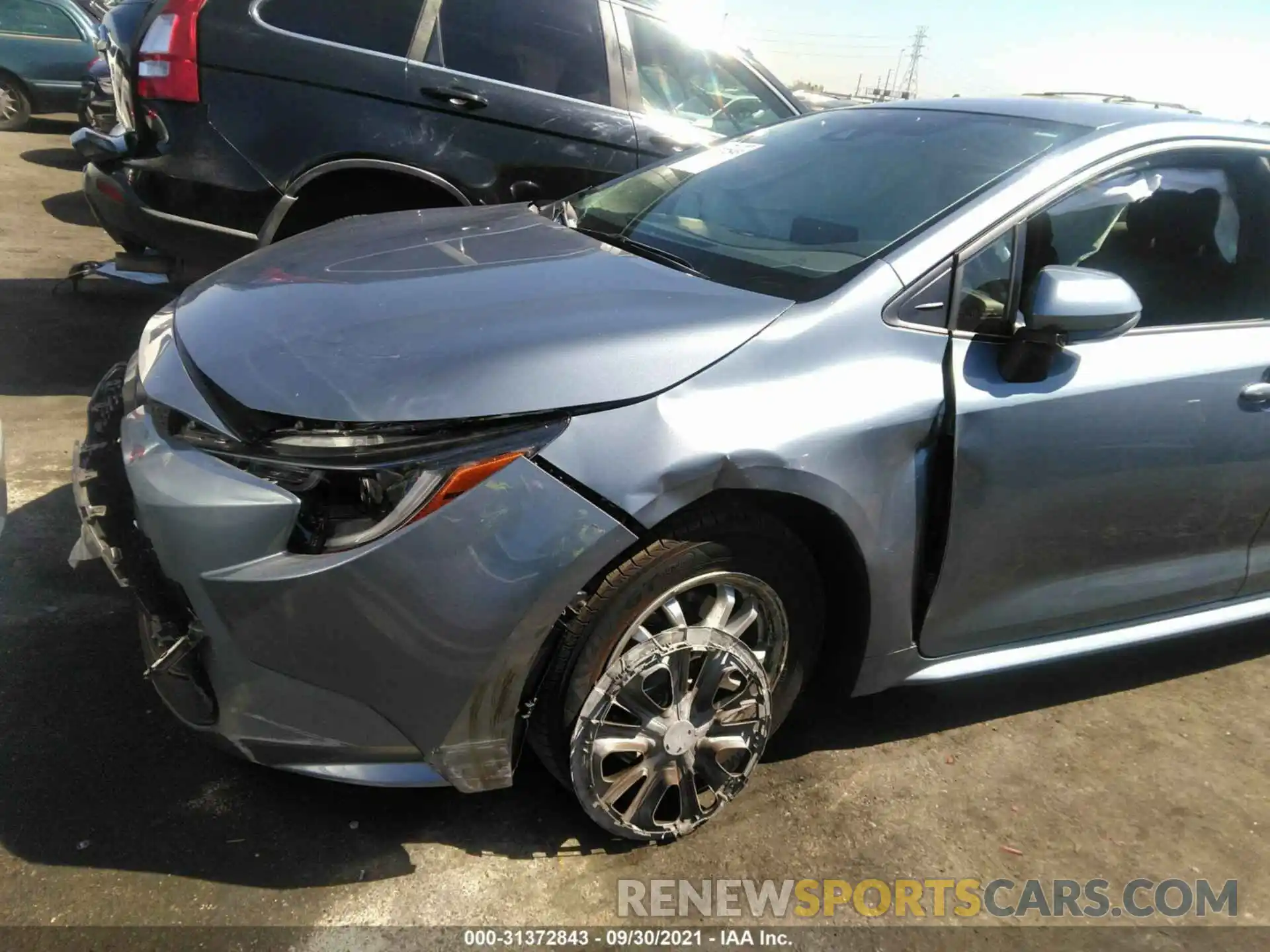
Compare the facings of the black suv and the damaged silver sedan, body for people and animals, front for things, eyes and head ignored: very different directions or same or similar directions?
very different directions

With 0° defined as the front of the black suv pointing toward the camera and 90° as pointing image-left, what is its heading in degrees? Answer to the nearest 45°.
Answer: approximately 225°

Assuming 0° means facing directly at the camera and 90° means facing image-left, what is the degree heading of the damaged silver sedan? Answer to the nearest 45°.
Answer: approximately 45°

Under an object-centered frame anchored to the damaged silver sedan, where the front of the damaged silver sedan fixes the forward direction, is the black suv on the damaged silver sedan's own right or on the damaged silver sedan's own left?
on the damaged silver sedan's own right

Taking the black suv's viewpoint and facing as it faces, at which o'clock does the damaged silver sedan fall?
The damaged silver sedan is roughly at 4 o'clock from the black suv.
